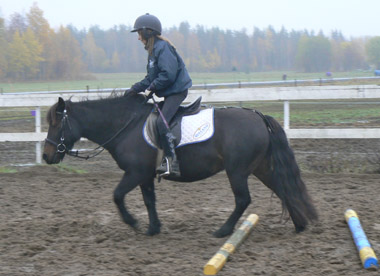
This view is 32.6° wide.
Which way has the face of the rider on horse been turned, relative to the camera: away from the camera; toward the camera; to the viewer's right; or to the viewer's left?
to the viewer's left

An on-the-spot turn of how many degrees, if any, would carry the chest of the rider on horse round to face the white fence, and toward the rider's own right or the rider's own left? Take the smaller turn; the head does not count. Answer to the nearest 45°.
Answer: approximately 135° to the rider's own right

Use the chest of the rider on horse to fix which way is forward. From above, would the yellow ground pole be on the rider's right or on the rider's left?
on the rider's left

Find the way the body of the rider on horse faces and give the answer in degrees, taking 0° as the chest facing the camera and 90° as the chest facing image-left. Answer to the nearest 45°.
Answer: approximately 90°
